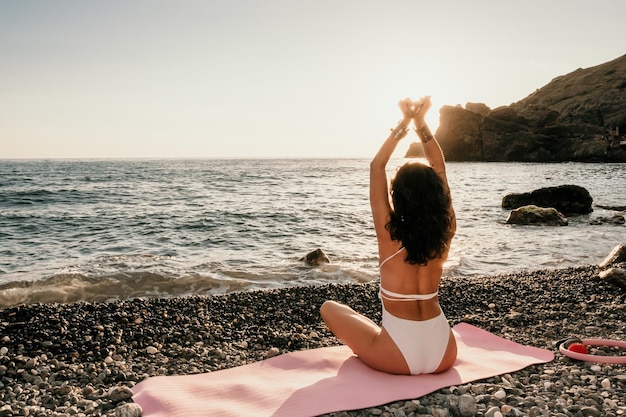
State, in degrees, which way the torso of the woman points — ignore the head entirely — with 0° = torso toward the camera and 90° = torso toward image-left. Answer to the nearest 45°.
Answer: approximately 135°

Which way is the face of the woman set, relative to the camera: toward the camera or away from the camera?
away from the camera

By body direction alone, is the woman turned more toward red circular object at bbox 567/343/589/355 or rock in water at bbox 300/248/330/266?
the rock in water

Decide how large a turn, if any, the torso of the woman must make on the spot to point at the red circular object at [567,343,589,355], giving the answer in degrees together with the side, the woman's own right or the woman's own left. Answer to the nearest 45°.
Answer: approximately 90° to the woman's own right

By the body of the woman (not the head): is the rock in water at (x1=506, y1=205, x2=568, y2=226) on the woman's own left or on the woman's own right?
on the woman's own right

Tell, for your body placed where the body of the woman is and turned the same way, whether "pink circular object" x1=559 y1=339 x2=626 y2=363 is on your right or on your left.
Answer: on your right
